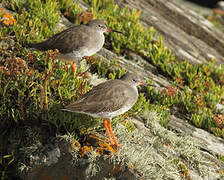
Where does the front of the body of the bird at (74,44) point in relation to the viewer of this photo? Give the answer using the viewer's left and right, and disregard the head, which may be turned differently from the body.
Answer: facing to the right of the viewer

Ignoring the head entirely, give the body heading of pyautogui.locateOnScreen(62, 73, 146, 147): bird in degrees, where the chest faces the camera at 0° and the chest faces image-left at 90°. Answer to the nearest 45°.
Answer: approximately 270°

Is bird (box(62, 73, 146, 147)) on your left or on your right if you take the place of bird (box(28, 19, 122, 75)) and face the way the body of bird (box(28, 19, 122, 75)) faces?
on your right

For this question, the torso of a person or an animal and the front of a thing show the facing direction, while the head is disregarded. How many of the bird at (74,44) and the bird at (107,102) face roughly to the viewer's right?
2

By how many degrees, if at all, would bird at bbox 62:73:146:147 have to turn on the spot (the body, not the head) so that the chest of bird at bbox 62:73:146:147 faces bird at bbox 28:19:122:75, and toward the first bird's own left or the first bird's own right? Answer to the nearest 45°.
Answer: approximately 135° to the first bird's own left

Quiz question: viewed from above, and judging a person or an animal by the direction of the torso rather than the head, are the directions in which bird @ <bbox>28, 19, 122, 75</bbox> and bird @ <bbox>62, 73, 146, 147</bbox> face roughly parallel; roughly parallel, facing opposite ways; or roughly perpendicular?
roughly parallel
